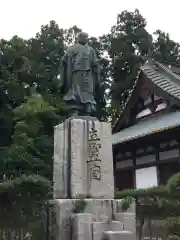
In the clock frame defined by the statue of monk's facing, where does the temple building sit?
The temple building is roughly at 8 o'clock from the statue of monk.

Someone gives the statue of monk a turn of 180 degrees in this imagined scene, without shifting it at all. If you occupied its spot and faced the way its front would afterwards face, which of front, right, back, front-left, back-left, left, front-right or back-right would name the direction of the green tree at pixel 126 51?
front-right

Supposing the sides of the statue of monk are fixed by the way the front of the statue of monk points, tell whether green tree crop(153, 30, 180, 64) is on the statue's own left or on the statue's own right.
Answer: on the statue's own left

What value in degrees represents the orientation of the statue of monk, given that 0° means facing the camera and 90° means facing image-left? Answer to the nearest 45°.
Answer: approximately 315°
